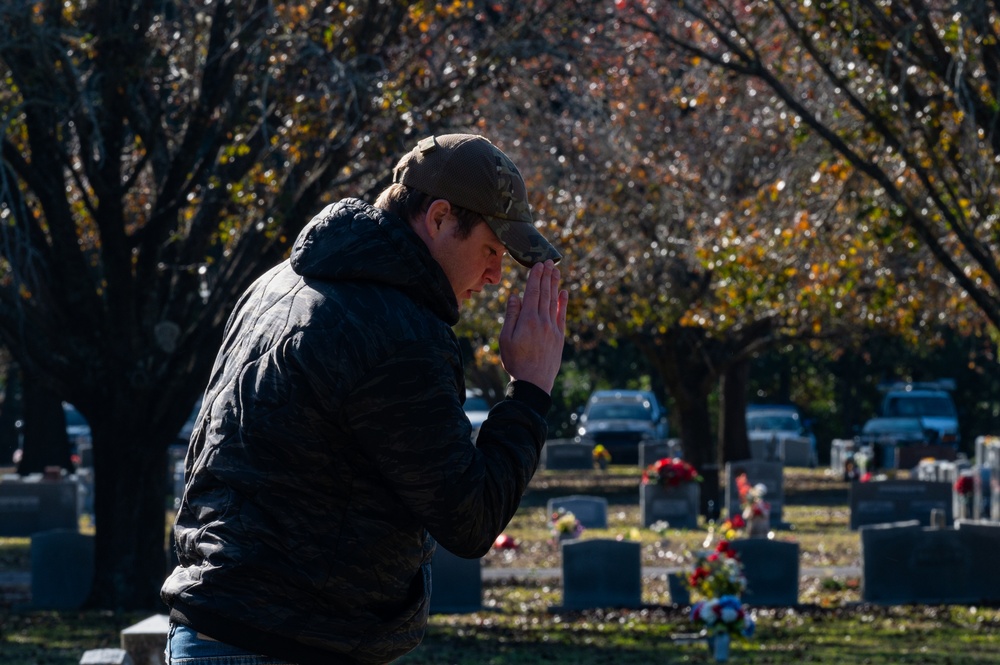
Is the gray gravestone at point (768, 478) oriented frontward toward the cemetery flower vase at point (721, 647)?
yes

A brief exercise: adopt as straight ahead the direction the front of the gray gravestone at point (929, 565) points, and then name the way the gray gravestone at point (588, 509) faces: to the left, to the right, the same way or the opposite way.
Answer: the same way

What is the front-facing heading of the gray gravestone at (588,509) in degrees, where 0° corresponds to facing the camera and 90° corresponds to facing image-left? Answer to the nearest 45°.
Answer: approximately 0°

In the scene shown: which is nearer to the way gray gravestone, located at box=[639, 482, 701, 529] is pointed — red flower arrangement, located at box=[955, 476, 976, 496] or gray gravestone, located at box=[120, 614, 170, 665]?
the gray gravestone

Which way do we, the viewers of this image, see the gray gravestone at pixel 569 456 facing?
facing the viewer

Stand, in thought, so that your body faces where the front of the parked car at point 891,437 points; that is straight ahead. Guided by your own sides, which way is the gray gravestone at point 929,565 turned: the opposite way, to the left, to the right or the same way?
the same way

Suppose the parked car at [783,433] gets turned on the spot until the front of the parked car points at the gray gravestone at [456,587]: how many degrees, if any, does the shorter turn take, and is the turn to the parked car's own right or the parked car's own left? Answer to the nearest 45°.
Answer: approximately 45° to the parked car's own right

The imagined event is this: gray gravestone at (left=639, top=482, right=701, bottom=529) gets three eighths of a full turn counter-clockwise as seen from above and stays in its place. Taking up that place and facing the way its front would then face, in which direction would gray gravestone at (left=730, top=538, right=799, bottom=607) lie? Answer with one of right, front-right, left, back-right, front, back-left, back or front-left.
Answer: back-right

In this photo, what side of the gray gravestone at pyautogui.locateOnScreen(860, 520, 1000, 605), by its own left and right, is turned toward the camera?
front

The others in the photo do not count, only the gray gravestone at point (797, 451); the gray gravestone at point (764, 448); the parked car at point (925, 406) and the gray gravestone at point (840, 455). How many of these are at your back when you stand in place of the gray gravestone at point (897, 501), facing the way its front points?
4

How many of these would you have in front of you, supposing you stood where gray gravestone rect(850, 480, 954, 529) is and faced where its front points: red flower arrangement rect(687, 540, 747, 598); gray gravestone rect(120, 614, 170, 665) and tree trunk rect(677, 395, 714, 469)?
2

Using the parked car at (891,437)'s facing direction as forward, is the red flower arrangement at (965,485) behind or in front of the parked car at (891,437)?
in front

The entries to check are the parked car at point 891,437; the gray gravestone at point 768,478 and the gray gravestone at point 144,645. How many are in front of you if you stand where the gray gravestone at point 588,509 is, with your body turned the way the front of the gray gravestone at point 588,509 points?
1

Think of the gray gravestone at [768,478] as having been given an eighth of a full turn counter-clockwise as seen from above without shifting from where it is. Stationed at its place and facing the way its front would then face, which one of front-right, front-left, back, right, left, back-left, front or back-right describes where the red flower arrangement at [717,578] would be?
front-right

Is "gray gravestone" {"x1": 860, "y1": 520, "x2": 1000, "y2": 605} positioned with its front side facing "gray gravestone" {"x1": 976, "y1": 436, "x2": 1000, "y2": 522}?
no

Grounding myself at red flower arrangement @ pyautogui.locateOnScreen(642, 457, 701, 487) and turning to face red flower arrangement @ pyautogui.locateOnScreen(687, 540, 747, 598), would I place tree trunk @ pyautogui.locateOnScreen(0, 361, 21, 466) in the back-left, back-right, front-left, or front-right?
back-right

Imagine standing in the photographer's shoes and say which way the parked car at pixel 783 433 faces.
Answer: facing the viewer and to the right of the viewer

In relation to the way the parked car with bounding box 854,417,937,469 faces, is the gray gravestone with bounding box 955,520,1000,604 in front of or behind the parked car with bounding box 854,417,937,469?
in front

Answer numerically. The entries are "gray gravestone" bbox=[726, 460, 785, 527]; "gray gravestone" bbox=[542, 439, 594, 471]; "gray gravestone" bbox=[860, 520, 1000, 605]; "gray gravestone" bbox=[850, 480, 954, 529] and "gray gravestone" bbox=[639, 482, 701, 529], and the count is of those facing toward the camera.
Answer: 5

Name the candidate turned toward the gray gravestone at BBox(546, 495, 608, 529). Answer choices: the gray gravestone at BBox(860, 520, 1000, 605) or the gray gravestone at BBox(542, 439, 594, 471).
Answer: the gray gravestone at BBox(542, 439, 594, 471)

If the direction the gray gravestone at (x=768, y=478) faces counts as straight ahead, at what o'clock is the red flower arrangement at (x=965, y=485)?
The red flower arrangement is roughly at 9 o'clock from the gray gravestone.
